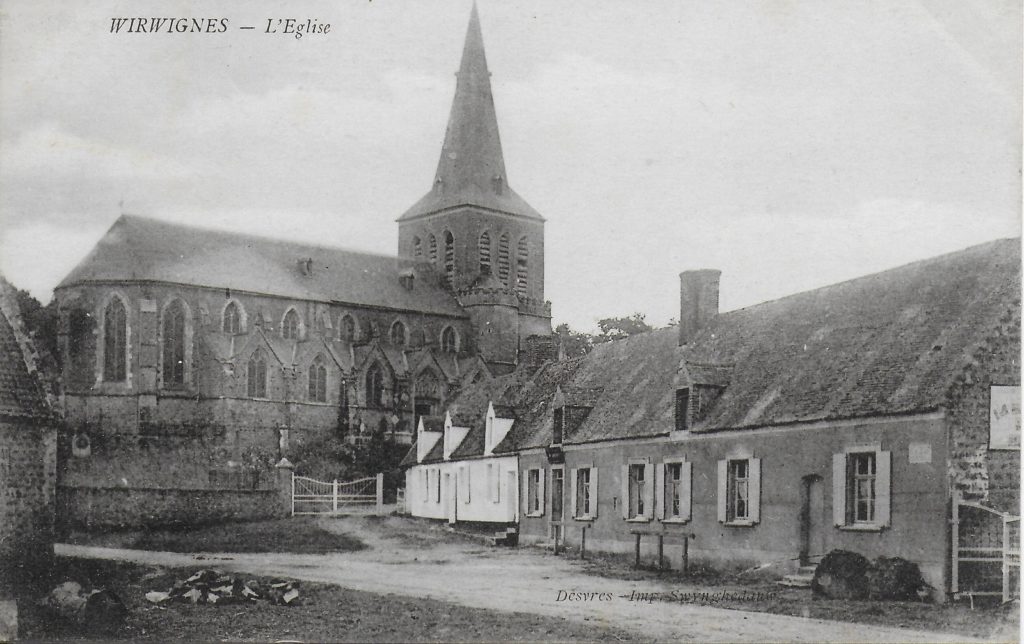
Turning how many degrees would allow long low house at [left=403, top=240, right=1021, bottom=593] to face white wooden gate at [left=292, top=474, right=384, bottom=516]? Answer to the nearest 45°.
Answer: approximately 90° to its right

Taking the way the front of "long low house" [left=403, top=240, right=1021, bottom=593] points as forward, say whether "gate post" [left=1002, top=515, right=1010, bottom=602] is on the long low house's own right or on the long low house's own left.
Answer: on the long low house's own left

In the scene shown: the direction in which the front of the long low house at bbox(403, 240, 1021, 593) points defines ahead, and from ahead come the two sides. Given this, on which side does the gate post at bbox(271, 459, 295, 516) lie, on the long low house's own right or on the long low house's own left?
on the long low house's own right

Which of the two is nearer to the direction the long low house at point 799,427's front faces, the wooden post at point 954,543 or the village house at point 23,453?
the village house

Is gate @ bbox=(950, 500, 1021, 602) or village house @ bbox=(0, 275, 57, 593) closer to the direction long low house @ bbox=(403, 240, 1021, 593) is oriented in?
the village house

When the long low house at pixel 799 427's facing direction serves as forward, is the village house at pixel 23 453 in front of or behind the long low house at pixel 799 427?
in front

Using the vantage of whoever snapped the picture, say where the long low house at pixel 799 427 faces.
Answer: facing the viewer and to the left of the viewer
